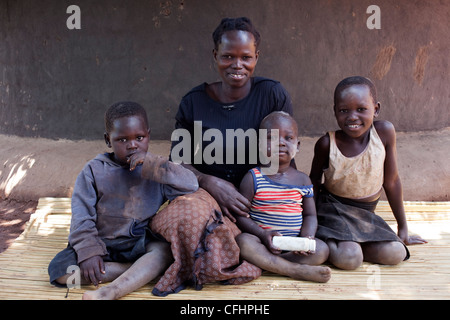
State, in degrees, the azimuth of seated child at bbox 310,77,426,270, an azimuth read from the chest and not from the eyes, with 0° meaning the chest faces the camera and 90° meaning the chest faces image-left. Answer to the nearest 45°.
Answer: approximately 0°

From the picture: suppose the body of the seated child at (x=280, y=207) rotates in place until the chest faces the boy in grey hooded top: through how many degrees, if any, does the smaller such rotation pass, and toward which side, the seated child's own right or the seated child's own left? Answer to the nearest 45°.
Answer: approximately 90° to the seated child's own right

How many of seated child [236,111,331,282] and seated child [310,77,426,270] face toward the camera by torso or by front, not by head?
2

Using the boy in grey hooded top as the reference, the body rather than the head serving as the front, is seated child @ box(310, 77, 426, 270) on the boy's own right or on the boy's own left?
on the boy's own left

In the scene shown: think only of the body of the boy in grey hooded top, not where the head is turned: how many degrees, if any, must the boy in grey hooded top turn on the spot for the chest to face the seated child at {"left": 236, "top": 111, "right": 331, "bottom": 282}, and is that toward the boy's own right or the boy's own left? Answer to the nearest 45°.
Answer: approximately 90° to the boy's own left
